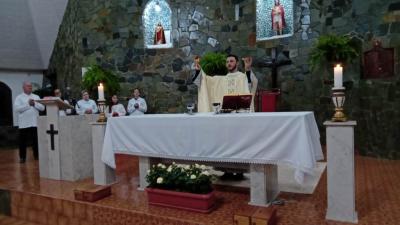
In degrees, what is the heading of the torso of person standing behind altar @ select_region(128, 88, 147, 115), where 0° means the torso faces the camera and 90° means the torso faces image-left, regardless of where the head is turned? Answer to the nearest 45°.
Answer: approximately 0°

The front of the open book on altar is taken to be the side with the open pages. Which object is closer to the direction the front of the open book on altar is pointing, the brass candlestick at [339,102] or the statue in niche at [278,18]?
the statue in niche

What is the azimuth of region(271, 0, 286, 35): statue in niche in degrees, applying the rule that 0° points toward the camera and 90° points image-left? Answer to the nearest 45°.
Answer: approximately 0°

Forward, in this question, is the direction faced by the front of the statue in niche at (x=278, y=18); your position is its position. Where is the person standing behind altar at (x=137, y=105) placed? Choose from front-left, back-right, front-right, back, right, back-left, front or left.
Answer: right

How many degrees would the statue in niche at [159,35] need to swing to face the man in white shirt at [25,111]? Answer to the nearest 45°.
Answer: approximately 45° to its right

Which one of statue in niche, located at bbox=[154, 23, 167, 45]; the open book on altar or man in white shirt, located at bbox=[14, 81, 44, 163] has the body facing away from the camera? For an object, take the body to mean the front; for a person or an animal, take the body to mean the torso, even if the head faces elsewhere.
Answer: the open book on altar

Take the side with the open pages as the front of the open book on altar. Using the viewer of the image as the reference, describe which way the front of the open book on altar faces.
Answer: facing away from the viewer

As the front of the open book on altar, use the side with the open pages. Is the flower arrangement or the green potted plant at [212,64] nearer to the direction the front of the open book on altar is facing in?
the green potted plant

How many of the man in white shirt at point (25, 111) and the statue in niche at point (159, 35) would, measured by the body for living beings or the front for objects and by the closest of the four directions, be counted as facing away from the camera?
0

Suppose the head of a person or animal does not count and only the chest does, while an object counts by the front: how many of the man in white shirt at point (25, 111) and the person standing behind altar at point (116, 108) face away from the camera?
0

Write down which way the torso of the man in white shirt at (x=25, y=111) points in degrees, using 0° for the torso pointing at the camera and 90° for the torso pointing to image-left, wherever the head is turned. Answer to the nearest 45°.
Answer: approximately 315°
